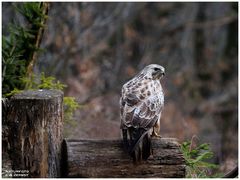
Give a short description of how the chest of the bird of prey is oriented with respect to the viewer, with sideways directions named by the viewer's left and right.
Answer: facing away from the viewer and to the right of the viewer
